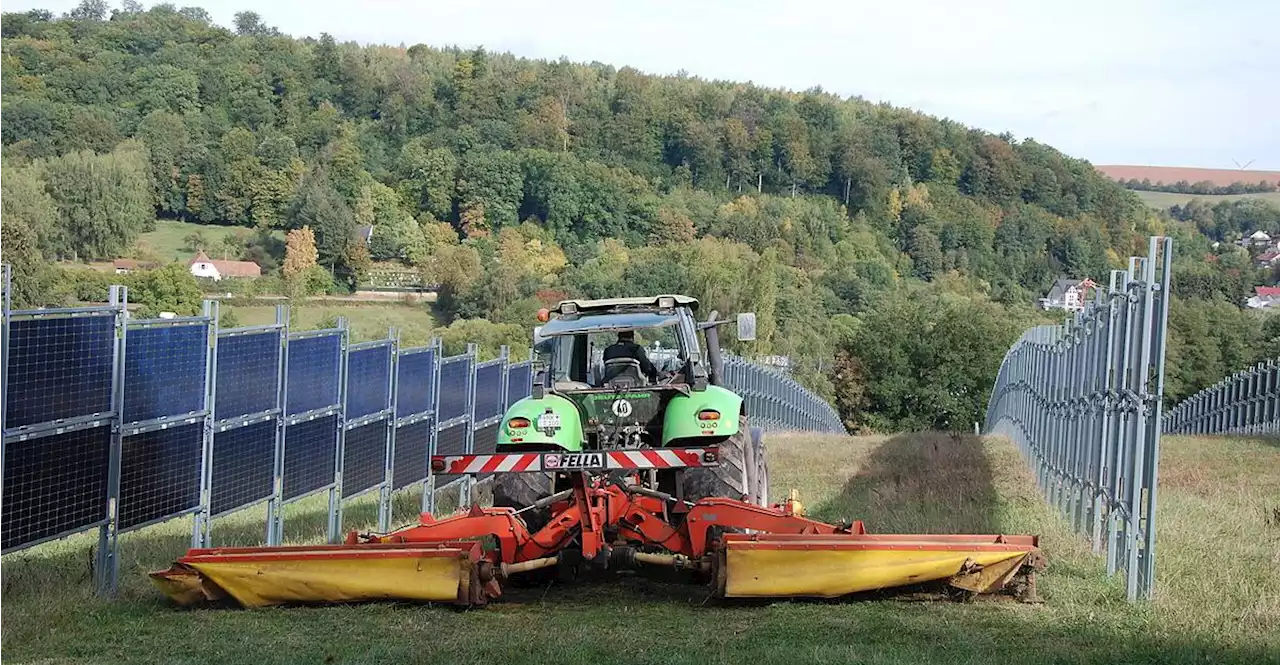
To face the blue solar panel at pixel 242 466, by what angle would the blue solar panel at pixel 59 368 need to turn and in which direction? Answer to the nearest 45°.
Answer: approximately 90° to its left

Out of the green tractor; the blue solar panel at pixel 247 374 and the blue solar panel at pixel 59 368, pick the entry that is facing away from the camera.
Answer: the green tractor

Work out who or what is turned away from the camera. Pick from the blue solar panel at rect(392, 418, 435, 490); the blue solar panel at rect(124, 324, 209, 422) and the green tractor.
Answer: the green tractor

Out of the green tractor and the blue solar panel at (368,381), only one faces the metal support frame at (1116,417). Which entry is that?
the blue solar panel

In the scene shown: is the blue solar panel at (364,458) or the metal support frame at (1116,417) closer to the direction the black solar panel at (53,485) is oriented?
the metal support frame

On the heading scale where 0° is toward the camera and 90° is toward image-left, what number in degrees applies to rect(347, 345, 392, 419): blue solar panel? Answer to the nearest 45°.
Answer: approximately 315°

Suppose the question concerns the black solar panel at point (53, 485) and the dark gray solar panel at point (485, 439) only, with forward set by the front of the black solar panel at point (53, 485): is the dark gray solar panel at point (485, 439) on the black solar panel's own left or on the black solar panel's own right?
on the black solar panel's own left

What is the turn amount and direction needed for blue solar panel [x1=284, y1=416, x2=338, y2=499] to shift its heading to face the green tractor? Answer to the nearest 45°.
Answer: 0° — it already faces it

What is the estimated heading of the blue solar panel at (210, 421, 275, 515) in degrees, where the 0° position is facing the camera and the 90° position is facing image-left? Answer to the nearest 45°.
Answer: approximately 315°

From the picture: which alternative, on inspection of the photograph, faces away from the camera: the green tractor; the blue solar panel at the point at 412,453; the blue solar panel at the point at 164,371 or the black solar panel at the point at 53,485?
the green tractor

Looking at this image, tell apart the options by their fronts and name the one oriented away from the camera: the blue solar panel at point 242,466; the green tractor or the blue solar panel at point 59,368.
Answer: the green tractor

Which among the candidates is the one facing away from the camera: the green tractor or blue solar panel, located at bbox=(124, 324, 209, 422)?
the green tractor

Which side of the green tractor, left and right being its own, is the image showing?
back

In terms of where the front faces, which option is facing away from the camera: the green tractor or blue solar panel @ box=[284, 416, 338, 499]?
the green tractor
